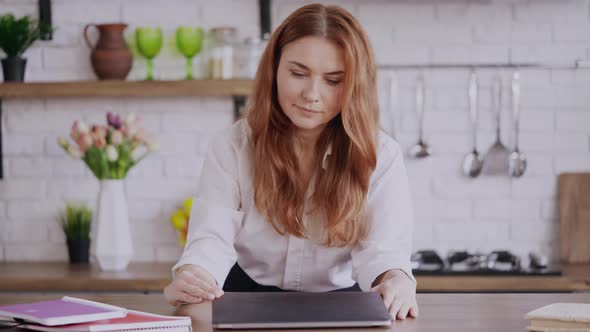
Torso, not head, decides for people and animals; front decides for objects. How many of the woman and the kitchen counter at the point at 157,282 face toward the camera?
2

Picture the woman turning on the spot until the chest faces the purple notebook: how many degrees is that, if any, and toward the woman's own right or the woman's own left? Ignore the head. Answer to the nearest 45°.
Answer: approximately 45° to the woman's own right

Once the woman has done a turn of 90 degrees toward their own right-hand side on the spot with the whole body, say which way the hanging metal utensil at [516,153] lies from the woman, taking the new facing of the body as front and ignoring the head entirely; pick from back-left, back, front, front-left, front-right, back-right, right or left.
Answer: back-right

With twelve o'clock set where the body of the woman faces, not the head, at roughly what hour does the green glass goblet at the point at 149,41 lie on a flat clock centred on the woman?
The green glass goblet is roughly at 5 o'clock from the woman.

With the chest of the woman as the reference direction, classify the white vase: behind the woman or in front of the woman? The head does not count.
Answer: behind

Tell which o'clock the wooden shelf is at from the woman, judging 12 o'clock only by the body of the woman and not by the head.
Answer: The wooden shelf is roughly at 5 o'clock from the woman.

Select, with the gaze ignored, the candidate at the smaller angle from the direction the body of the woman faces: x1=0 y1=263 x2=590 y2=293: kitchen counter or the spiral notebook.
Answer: the spiral notebook

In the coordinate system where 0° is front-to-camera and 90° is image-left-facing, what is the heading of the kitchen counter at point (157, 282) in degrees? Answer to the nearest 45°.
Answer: approximately 0°
